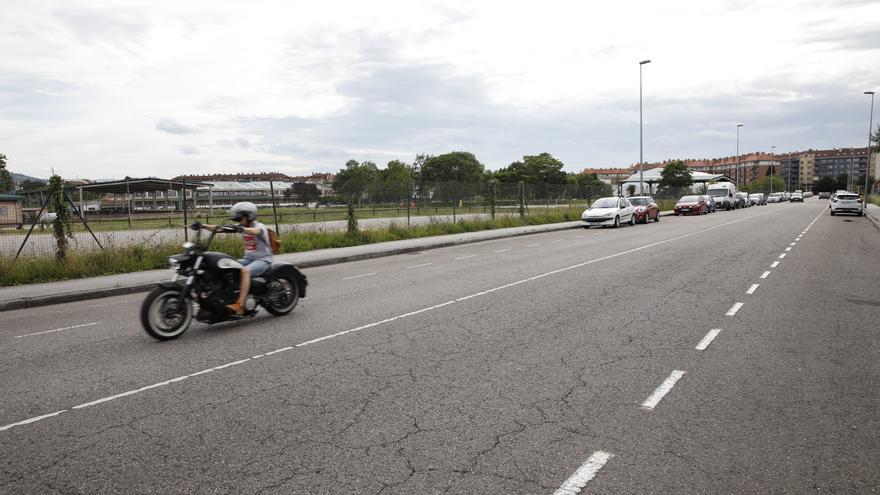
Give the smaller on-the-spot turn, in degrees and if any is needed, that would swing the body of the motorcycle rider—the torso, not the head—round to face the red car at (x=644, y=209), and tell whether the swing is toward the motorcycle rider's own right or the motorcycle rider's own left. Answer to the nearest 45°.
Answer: approximately 180°

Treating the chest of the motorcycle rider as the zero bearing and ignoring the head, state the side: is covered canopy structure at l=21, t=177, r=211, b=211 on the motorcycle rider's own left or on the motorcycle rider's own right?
on the motorcycle rider's own right

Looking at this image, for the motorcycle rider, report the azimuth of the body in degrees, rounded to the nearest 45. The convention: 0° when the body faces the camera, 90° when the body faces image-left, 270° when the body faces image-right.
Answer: approximately 45°

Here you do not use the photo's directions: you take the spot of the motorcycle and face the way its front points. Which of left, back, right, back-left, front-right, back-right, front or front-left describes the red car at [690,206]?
back

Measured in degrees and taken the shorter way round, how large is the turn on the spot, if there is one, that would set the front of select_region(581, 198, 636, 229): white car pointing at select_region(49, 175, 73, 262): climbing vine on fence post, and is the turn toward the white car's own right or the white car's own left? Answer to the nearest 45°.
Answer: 0° — it already faces it

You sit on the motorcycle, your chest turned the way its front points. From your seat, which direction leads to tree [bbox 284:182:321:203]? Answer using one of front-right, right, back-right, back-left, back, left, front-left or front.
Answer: back-right

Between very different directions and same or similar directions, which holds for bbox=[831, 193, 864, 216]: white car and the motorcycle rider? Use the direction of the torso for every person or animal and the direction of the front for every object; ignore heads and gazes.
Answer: very different directions

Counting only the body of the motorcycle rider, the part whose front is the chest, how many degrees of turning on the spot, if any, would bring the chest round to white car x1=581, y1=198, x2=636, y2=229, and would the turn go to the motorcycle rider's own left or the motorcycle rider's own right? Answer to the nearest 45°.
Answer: approximately 180°

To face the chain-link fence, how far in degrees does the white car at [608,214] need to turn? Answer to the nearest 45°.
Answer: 0° — it already faces it

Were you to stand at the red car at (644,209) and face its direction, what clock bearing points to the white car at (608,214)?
The white car is roughly at 11 o'clock from the red car.

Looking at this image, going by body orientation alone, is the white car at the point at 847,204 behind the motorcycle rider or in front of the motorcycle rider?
behind
